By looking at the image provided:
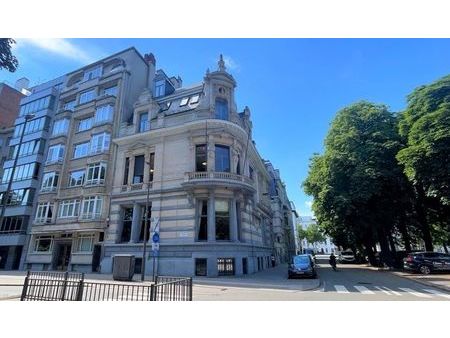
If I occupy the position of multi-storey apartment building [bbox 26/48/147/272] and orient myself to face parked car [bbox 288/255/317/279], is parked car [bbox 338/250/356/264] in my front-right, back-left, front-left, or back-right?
front-left

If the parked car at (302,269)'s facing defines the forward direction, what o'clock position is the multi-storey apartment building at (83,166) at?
The multi-storey apartment building is roughly at 3 o'clock from the parked car.

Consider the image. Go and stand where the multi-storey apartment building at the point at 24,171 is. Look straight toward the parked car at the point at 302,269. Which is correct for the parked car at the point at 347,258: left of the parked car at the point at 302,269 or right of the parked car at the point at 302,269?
left

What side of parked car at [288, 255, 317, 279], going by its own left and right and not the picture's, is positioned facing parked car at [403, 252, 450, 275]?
left

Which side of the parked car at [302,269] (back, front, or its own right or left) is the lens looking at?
front
